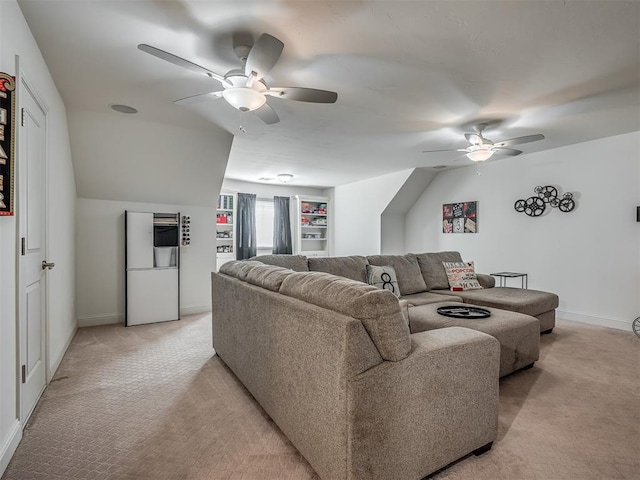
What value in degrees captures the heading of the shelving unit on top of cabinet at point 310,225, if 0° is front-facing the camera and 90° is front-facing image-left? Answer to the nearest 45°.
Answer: approximately 315°

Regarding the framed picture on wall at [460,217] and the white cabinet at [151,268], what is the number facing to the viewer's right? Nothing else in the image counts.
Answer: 0

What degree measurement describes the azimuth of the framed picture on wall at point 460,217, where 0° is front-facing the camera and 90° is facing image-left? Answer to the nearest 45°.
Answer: approximately 45°

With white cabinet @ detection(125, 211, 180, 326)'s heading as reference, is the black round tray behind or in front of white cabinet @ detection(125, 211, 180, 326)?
in front

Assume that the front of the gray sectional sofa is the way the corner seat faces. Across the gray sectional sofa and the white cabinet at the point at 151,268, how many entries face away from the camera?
0

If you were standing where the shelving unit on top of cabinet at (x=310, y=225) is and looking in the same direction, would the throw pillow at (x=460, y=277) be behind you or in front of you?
in front

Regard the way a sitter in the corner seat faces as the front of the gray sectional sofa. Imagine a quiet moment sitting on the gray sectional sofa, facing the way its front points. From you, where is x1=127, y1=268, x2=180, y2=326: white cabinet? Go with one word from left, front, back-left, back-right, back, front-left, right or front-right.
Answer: back

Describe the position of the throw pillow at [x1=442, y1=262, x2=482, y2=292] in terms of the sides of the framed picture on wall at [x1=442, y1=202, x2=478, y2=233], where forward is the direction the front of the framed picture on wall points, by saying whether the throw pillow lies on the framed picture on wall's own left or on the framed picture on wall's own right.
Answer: on the framed picture on wall's own left

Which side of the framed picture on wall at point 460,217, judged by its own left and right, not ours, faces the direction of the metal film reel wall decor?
left

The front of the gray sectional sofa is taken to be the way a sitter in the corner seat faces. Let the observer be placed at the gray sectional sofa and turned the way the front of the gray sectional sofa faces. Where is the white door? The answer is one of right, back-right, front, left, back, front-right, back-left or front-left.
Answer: back-right
